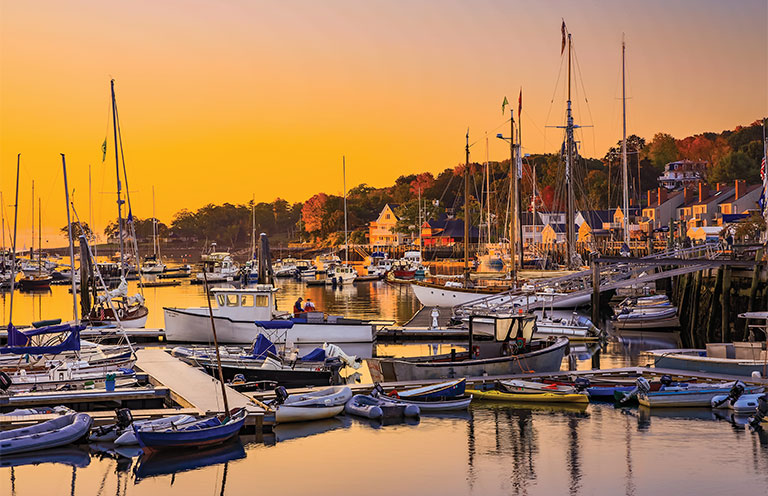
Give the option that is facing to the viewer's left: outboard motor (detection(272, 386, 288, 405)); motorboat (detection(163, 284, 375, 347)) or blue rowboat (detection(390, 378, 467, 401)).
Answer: the motorboat

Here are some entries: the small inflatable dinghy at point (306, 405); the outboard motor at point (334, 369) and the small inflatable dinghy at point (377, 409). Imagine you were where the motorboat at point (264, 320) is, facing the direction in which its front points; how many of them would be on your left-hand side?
3

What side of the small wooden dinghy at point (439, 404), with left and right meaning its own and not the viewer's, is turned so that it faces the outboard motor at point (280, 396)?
back

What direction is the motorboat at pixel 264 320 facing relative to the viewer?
to the viewer's left

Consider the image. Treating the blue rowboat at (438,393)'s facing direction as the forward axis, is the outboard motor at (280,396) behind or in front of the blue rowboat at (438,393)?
behind

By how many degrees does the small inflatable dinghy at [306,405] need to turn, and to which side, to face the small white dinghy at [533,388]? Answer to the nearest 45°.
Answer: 0° — it already faces it

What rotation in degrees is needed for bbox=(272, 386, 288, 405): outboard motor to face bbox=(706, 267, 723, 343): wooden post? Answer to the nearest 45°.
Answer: approximately 45° to its left

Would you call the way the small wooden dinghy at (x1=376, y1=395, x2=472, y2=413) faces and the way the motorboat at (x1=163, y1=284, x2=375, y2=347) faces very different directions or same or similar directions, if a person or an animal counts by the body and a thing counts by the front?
very different directions

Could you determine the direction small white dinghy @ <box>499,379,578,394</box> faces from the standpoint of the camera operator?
facing to the left of the viewer

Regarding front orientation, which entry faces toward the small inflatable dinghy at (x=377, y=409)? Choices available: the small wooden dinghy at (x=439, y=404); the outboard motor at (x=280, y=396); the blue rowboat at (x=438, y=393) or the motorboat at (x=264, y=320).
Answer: the outboard motor

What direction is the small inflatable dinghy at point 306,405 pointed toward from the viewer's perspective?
to the viewer's right
